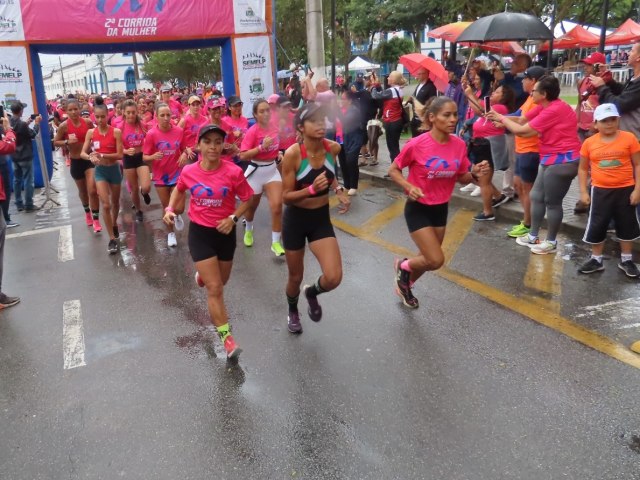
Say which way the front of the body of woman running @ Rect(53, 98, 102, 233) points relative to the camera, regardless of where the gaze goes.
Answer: toward the camera

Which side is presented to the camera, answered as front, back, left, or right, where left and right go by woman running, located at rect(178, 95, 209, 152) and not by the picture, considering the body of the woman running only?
front

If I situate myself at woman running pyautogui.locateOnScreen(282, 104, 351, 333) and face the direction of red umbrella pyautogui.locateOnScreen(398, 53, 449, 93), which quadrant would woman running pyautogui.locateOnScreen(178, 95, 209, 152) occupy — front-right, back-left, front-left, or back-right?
front-left

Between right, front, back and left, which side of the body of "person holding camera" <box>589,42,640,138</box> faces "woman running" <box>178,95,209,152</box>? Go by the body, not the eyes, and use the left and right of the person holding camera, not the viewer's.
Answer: front

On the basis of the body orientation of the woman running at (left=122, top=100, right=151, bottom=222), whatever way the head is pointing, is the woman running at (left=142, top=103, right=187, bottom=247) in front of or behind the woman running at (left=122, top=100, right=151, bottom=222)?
in front

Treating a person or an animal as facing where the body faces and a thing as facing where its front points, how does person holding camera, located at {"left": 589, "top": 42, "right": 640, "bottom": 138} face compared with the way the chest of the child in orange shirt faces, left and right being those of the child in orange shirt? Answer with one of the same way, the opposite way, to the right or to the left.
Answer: to the right

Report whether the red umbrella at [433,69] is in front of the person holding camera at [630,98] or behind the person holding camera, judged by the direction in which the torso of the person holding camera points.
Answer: in front

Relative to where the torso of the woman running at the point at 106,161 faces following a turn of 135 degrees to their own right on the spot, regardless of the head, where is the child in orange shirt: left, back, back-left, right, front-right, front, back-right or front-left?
back

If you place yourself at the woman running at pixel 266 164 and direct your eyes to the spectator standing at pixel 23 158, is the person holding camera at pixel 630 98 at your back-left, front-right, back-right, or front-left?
back-right

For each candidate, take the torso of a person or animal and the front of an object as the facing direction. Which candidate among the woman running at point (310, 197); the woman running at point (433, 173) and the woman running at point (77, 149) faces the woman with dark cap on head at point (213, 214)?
the woman running at point (77, 149)

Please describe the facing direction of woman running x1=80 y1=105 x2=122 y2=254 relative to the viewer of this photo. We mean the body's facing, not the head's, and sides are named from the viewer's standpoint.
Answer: facing the viewer

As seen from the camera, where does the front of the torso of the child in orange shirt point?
toward the camera
